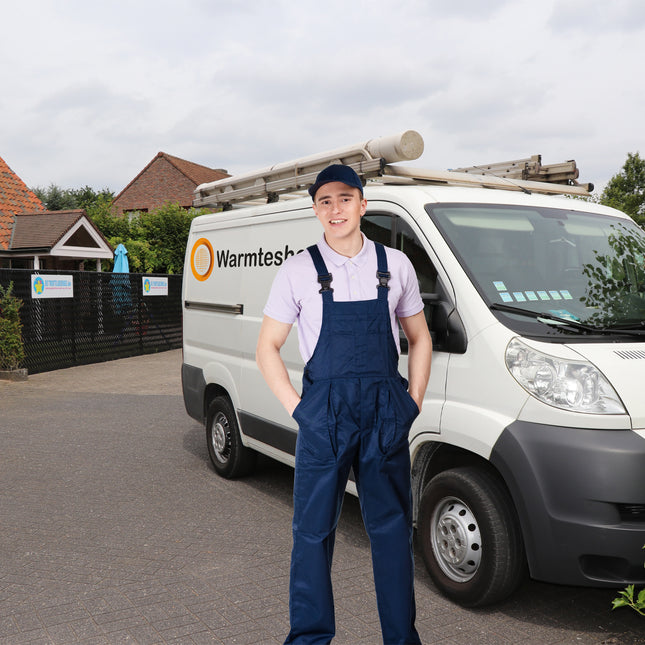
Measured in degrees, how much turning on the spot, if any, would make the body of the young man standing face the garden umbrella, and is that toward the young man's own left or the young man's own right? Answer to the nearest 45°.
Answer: approximately 180°

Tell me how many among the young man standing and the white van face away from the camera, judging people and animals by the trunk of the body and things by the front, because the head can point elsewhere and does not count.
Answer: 0

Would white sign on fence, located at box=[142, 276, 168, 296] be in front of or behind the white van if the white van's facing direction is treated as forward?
behind

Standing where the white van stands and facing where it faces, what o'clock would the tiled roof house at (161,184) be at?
The tiled roof house is roughly at 7 o'clock from the white van.

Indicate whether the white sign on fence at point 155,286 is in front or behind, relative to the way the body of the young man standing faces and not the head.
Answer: behind

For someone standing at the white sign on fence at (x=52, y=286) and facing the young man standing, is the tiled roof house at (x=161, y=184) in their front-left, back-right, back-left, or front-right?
back-left

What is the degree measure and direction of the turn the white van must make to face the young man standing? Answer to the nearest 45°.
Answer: approximately 90° to its right

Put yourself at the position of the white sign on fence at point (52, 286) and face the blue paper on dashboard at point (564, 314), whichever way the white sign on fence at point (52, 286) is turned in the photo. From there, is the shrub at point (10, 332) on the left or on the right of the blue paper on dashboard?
right

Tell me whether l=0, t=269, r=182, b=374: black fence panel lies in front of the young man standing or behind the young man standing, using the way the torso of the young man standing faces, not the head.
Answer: behind

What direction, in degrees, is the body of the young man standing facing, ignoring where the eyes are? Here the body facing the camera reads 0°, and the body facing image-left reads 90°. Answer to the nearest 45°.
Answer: approximately 0°

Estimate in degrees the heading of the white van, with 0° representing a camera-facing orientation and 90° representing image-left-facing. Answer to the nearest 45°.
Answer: approximately 315°

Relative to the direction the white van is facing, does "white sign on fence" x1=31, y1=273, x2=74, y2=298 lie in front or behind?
behind

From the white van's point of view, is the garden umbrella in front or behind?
behind
